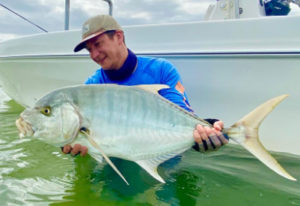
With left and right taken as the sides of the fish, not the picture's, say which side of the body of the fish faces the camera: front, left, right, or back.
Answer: left

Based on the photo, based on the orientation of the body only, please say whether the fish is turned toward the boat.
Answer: no

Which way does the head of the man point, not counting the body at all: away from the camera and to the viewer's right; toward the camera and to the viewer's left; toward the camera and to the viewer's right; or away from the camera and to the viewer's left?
toward the camera and to the viewer's left
